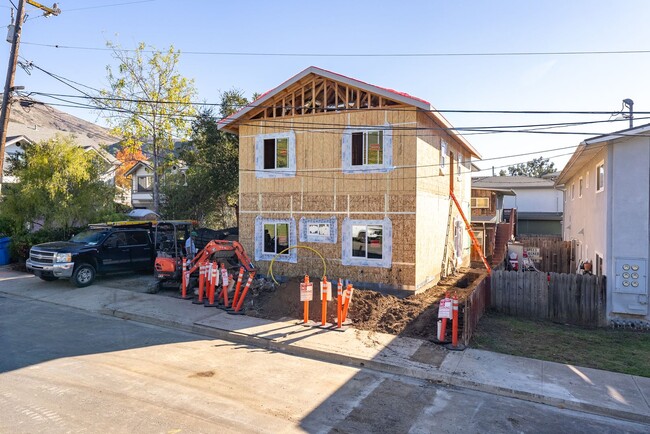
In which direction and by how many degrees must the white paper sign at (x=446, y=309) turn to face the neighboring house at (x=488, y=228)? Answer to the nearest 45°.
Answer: approximately 180°

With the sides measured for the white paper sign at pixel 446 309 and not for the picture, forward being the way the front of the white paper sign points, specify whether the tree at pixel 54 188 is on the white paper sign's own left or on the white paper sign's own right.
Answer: on the white paper sign's own right

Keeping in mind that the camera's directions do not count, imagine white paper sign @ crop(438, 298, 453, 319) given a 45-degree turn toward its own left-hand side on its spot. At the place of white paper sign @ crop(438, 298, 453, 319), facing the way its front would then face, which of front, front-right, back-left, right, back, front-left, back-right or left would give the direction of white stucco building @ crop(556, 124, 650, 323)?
left

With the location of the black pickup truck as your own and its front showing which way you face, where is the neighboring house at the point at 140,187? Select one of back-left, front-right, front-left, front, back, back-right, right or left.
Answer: back-right

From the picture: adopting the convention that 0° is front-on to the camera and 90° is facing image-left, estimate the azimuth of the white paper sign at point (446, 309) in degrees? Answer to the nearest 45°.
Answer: approximately 0°

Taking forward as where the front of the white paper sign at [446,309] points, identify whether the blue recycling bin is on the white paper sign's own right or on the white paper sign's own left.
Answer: on the white paper sign's own right

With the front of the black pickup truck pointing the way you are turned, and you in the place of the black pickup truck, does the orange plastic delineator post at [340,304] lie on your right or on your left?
on your left

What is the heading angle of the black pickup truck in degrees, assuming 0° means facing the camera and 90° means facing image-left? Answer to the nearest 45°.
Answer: approximately 45°
